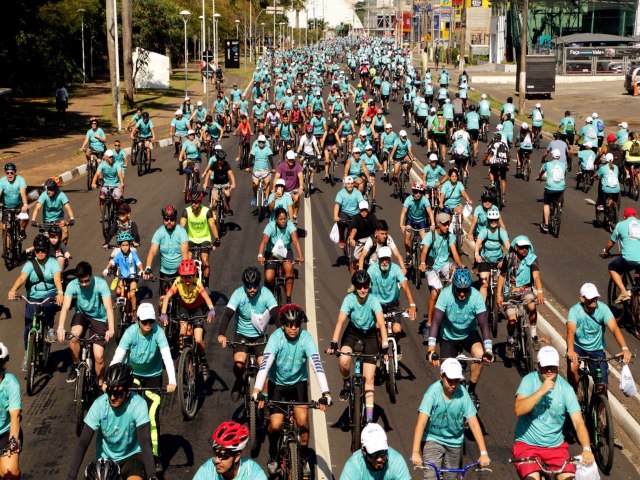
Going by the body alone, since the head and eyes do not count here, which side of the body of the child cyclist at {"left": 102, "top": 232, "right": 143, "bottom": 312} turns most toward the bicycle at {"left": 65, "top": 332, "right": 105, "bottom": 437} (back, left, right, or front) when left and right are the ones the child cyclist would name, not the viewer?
front

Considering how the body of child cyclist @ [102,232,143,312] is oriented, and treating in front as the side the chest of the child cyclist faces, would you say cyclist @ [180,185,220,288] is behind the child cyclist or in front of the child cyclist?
behind

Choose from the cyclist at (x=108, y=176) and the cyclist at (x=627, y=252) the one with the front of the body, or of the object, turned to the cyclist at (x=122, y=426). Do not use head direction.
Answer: the cyclist at (x=108, y=176)

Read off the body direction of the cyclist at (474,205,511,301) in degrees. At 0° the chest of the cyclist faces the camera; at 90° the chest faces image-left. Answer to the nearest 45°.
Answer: approximately 0°

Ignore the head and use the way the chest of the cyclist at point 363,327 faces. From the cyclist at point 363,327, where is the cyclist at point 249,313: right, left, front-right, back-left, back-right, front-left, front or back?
right

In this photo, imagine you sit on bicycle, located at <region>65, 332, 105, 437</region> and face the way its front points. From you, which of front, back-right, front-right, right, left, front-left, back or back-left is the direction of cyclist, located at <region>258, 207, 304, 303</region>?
back-left

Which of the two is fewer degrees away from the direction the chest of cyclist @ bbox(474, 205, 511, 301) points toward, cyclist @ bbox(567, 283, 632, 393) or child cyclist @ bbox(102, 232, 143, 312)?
the cyclist

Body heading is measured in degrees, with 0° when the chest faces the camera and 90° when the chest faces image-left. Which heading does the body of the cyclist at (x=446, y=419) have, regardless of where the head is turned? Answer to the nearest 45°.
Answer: approximately 0°
